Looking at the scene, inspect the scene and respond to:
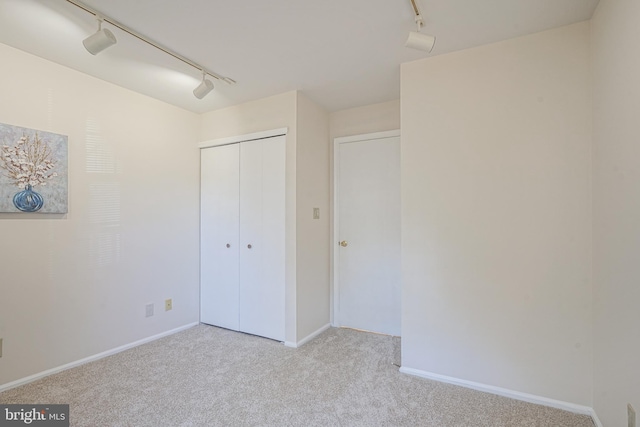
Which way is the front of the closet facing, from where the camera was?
facing the viewer and to the left of the viewer

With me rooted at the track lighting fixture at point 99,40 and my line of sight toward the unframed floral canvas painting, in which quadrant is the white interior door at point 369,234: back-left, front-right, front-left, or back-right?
back-right

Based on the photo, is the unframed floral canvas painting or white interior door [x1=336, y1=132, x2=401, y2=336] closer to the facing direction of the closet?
the unframed floral canvas painting

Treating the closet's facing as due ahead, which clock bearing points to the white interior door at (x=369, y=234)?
The white interior door is roughly at 8 o'clock from the closet.
